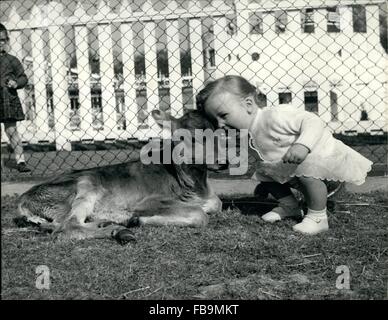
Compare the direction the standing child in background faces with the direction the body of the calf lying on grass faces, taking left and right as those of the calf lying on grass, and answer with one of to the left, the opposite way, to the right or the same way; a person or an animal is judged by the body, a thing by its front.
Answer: to the right

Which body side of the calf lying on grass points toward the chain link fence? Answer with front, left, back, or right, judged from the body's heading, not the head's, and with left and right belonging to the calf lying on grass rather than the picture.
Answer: left

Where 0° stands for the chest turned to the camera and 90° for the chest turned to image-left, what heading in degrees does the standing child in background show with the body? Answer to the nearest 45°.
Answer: approximately 0°

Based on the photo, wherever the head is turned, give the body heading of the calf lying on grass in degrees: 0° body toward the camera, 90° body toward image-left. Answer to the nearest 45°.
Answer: approximately 270°

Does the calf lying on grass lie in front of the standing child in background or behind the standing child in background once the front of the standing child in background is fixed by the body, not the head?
in front
